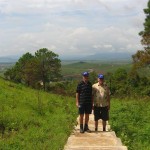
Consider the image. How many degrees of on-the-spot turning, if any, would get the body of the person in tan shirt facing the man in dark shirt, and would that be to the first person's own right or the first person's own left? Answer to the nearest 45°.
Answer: approximately 90° to the first person's own right

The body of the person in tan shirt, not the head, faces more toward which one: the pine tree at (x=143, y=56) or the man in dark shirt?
the man in dark shirt

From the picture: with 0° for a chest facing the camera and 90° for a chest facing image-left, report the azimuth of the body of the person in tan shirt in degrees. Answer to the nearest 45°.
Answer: approximately 0°

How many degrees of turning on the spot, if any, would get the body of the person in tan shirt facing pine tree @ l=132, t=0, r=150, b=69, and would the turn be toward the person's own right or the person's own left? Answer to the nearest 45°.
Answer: approximately 180°
